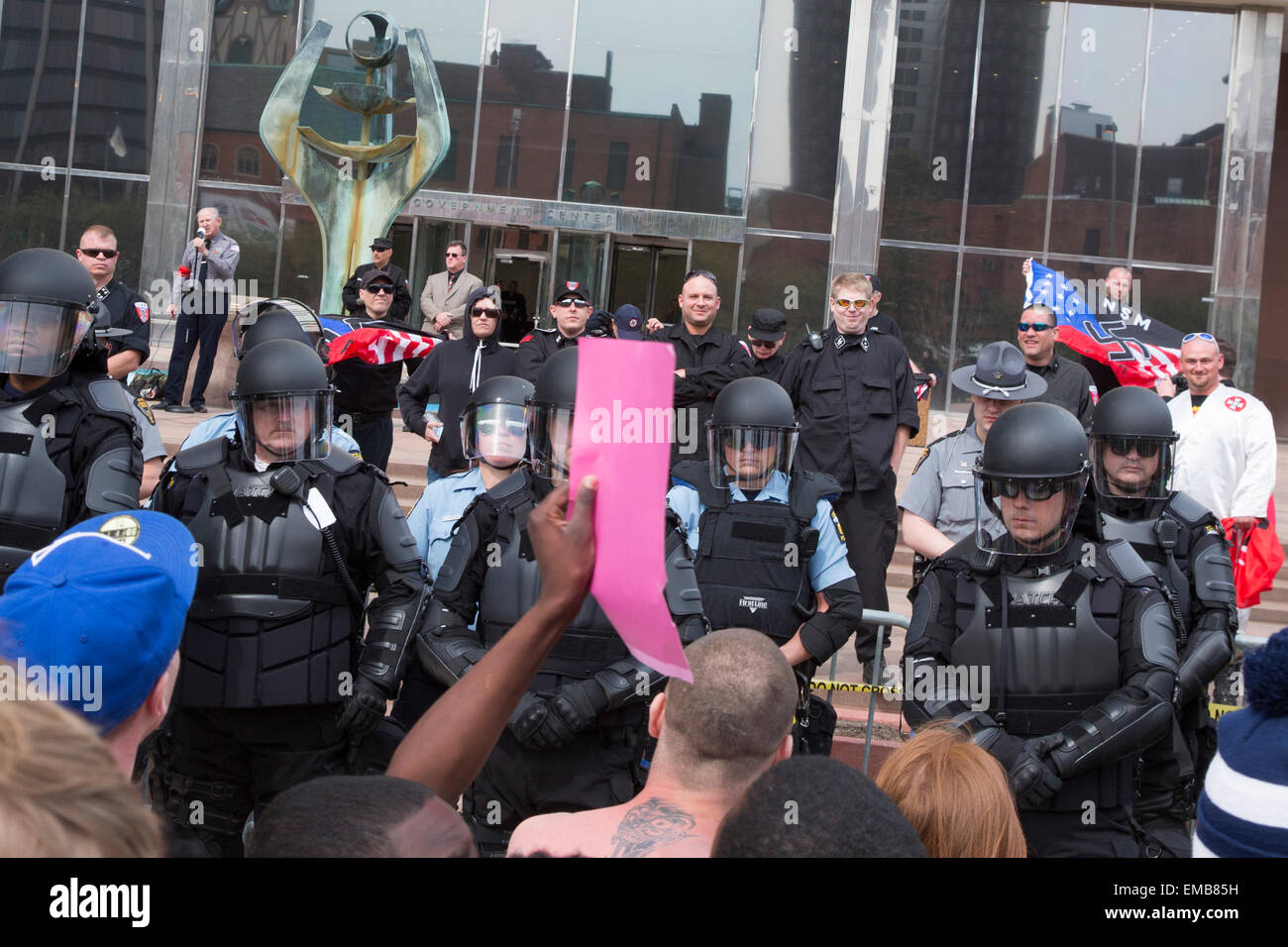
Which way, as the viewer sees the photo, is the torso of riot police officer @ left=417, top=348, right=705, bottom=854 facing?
toward the camera

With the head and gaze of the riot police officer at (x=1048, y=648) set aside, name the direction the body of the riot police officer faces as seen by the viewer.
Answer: toward the camera

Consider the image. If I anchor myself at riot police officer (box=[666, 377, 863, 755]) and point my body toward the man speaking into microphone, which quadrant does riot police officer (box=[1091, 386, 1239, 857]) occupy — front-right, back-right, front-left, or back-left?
back-right

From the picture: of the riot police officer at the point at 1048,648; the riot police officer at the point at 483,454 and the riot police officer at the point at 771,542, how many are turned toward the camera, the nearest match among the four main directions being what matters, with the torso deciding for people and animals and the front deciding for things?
3
